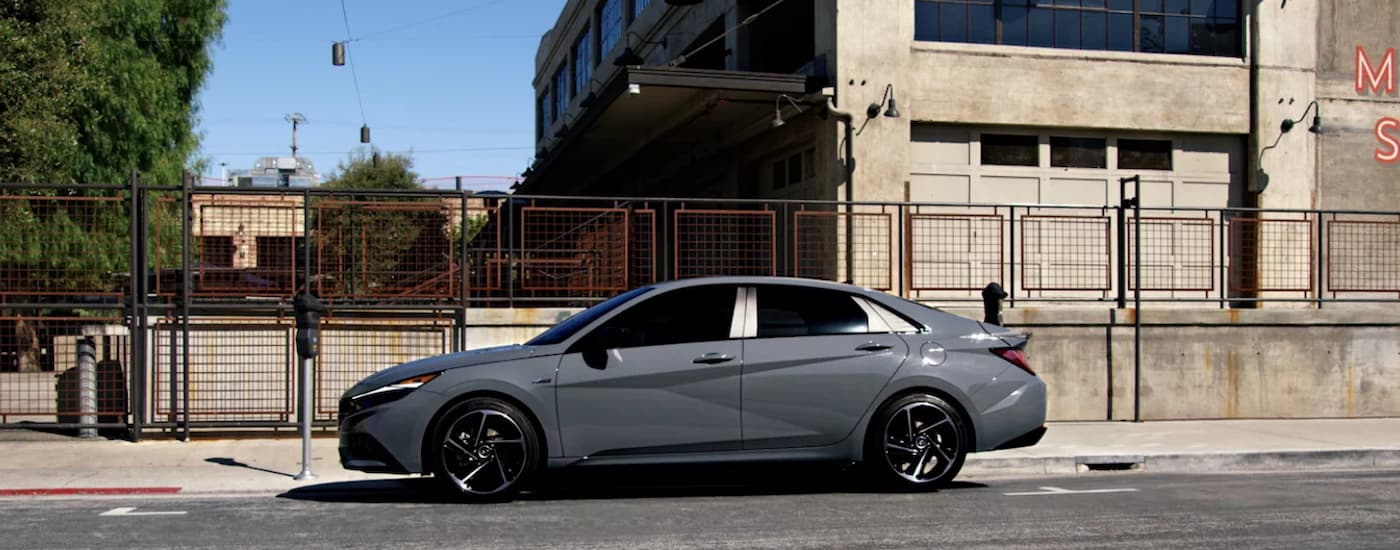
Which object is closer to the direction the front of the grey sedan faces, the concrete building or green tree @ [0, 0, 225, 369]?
the green tree

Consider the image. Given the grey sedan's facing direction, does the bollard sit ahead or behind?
ahead

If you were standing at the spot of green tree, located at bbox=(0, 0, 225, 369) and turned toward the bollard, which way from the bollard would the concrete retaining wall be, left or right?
left

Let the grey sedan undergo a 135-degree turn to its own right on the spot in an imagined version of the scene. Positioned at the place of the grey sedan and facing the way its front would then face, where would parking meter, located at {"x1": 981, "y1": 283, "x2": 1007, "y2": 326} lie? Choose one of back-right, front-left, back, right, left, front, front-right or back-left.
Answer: front

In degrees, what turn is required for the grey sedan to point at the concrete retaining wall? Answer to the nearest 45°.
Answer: approximately 135° to its right

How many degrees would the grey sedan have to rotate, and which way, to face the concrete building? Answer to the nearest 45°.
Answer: approximately 135° to its right

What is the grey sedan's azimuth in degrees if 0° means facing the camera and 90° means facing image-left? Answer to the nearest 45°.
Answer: approximately 90°
